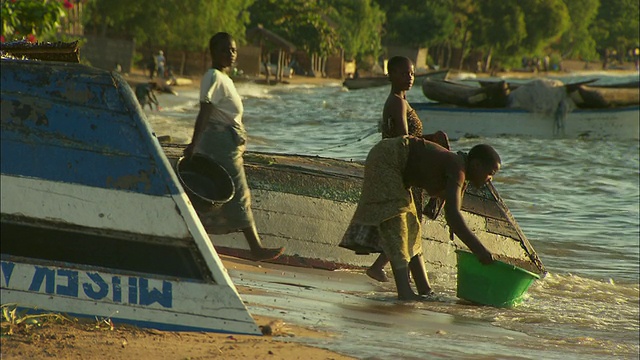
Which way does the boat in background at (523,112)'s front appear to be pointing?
to the viewer's left

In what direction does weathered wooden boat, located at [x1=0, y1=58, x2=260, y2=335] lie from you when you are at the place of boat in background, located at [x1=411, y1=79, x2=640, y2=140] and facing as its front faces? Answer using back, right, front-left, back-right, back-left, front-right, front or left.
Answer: left

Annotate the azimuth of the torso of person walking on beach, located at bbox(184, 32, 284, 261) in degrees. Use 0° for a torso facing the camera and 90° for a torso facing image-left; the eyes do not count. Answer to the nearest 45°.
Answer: approximately 270°
